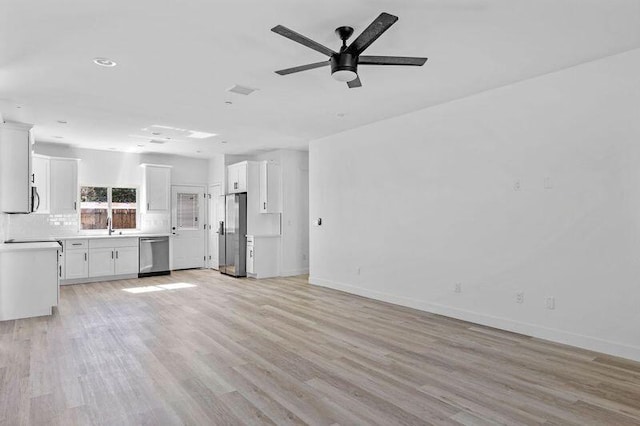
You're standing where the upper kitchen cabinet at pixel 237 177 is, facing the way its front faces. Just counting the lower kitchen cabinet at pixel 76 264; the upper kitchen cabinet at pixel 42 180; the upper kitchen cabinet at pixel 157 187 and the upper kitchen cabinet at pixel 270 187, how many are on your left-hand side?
1

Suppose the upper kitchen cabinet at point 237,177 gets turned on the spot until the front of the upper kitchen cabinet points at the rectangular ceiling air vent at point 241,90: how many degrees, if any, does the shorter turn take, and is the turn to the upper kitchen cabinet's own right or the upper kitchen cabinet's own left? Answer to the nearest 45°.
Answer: approximately 45° to the upper kitchen cabinet's own left

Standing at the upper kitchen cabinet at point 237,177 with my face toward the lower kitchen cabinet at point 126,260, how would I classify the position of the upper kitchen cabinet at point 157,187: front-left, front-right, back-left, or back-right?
front-right

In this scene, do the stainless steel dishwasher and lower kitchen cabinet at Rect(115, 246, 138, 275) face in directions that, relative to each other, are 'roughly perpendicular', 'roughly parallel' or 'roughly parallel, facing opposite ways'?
roughly parallel

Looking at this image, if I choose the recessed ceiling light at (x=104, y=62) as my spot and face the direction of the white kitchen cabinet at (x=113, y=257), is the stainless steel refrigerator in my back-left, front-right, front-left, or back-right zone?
front-right

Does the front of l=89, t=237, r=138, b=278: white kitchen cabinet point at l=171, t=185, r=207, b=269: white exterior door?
no

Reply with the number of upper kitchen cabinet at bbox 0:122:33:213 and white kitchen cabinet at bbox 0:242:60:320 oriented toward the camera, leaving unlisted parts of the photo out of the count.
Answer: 0

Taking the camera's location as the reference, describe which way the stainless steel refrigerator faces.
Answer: facing the viewer and to the left of the viewer

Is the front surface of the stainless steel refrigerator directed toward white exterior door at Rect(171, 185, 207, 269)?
no

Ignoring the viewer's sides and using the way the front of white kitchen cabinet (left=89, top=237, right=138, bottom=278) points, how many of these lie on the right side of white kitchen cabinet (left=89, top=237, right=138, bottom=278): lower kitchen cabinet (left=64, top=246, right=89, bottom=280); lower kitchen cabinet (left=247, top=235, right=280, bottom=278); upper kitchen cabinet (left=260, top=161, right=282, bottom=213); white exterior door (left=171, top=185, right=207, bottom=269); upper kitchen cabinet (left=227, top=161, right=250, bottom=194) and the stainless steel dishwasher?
1

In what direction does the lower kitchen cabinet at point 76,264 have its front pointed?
toward the camera

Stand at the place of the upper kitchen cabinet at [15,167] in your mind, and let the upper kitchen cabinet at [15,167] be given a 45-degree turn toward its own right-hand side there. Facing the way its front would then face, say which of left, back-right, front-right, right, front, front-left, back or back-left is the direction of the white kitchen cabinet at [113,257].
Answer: left

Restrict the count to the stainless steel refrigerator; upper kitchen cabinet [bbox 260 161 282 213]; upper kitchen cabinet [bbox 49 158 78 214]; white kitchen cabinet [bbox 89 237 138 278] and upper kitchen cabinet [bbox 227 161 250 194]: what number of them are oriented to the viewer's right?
0

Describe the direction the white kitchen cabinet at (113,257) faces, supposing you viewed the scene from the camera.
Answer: facing the viewer

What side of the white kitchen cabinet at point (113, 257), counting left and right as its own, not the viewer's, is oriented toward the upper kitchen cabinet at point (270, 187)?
left

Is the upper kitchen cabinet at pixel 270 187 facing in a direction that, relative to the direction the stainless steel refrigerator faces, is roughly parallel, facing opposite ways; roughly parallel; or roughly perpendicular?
roughly parallel
